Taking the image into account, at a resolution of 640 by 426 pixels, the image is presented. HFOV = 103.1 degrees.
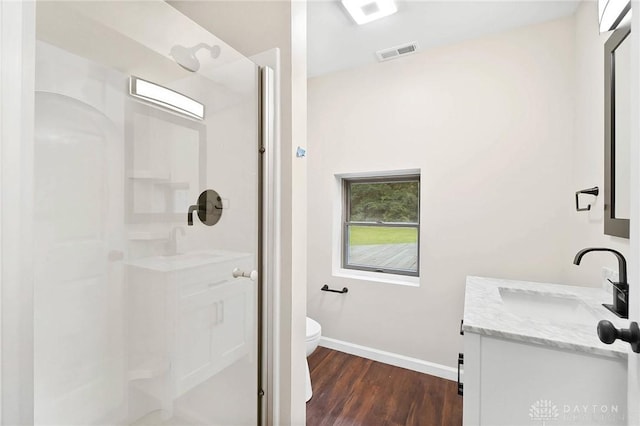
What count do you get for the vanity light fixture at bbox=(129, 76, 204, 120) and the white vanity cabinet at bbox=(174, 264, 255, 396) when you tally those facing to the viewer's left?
0

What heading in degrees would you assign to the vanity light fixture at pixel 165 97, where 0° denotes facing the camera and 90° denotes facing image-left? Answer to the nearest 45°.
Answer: approximately 315°

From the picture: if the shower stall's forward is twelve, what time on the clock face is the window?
The window is roughly at 10 o'clock from the shower stall.

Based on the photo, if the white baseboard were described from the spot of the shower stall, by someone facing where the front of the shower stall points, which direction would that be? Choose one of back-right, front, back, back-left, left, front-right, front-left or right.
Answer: front-left

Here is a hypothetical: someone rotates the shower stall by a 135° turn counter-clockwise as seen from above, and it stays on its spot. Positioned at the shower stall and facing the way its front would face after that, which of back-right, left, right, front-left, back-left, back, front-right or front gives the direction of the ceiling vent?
right
